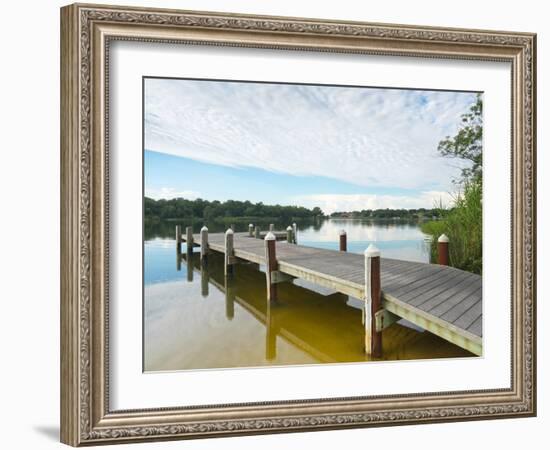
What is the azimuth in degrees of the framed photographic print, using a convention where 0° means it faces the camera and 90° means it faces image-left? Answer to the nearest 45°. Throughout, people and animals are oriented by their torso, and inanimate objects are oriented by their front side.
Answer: approximately 315°
